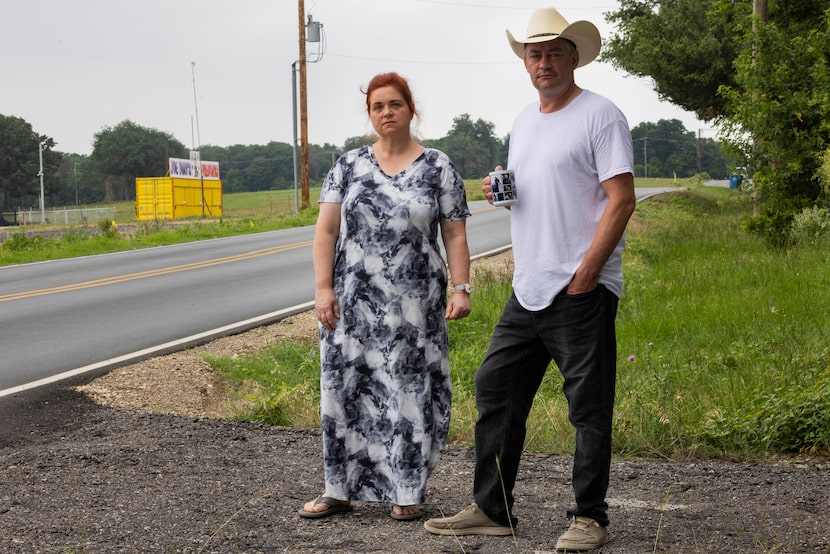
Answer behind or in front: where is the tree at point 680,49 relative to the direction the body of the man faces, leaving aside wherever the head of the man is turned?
behind

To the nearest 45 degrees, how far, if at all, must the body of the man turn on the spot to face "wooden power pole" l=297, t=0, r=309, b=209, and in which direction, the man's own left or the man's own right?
approximately 135° to the man's own right

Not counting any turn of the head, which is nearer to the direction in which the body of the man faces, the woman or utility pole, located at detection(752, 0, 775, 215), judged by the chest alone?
the woman

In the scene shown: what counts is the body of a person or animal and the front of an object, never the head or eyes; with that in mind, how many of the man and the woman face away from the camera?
0

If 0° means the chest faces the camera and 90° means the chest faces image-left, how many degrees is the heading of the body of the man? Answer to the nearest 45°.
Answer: approximately 45°

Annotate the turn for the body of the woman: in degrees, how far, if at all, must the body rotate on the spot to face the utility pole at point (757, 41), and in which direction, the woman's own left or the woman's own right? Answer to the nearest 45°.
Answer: approximately 135° to the woman's own left

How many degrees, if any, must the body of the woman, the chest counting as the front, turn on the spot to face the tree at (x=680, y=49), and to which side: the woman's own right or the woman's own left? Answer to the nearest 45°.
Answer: approximately 180°

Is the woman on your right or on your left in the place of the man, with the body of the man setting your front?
on your right

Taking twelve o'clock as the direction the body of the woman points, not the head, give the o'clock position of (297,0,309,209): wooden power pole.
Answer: The wooden power pole is roughly at 6 o'clock from the woman.
